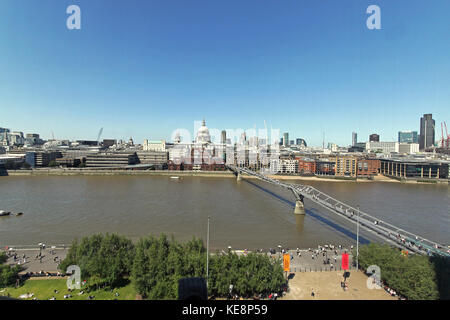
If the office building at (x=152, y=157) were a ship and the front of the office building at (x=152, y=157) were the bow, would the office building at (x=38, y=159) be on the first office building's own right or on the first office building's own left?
on the first office building's own right

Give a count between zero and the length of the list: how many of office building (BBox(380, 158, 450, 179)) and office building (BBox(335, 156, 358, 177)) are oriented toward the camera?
2

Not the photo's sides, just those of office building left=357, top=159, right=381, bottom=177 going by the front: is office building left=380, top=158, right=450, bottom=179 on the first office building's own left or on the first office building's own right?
on the first office building's own left

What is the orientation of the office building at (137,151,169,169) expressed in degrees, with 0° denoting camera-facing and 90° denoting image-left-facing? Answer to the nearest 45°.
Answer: approximately 0°

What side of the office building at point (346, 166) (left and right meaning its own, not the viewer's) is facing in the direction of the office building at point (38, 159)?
right
